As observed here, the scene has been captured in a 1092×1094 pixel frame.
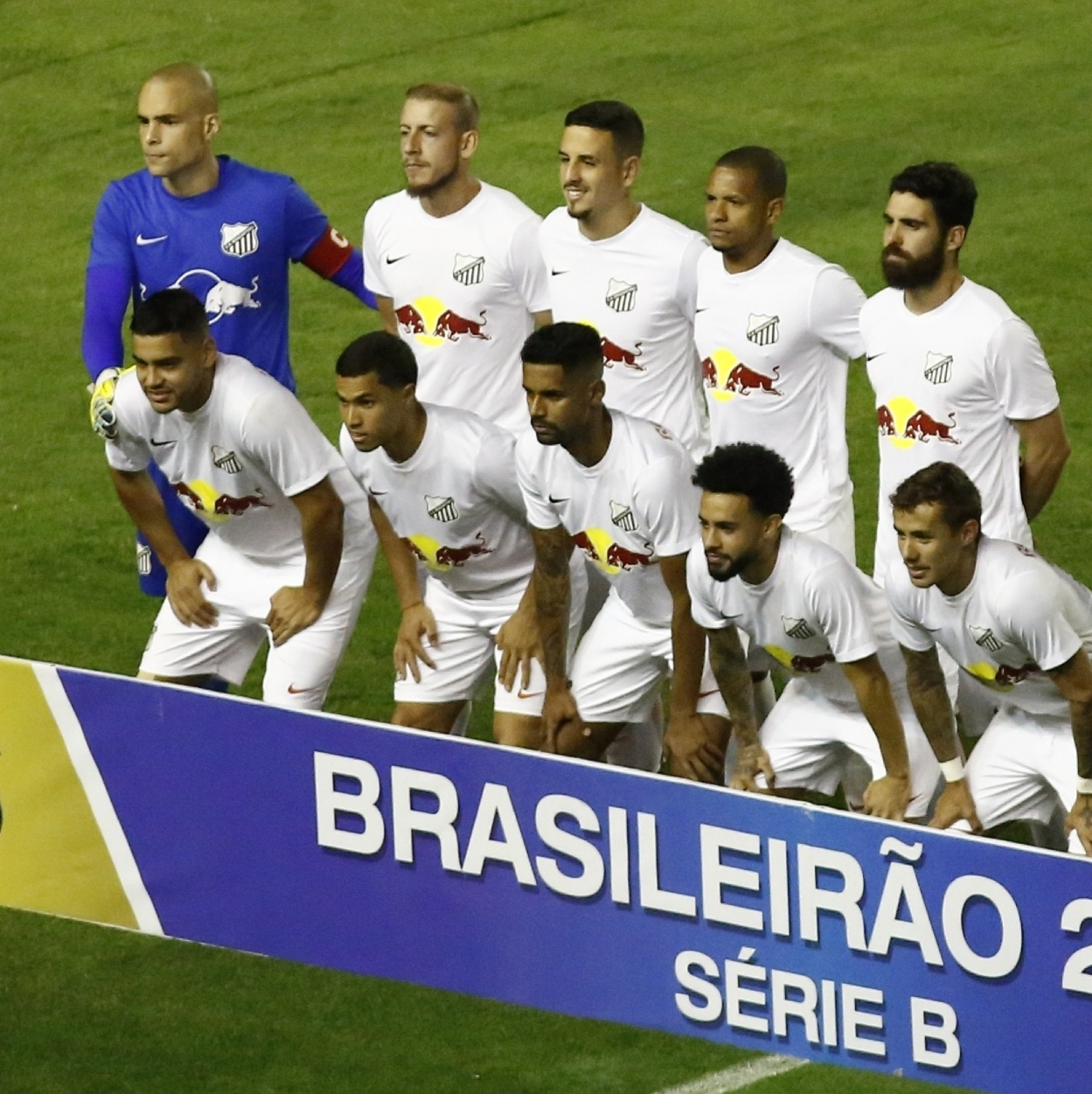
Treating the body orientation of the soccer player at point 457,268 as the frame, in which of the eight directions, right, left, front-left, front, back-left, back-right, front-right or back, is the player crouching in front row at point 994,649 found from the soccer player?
left

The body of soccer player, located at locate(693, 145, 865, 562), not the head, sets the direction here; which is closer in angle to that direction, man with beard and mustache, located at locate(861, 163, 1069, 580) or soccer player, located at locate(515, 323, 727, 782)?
the soccer player

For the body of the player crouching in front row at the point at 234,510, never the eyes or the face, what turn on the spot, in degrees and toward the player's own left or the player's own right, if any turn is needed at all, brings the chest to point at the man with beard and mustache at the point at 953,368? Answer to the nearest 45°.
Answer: approximately 135° to the player's own left

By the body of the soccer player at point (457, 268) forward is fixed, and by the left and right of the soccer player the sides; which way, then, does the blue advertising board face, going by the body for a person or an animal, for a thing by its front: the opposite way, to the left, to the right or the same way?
the same way

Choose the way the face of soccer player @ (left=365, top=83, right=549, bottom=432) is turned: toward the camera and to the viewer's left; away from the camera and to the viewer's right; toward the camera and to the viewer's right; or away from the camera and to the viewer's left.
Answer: toward the camera and to the viewer's left

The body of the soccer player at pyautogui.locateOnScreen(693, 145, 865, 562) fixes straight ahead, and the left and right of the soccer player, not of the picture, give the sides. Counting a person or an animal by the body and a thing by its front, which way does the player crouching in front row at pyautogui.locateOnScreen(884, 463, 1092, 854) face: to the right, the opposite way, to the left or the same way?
the same way

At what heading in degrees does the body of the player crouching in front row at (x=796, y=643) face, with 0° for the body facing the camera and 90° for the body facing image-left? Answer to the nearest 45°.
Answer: approximately 45°

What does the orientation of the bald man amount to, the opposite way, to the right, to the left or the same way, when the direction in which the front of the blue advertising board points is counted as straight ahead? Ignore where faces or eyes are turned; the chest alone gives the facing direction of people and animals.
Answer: the same way

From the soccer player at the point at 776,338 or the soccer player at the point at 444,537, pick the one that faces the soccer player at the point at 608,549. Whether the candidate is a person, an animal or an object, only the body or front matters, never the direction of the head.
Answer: the soccer player at the point at 776,338

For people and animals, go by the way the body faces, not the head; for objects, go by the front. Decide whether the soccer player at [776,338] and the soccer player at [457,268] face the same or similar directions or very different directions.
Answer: same or similar directions

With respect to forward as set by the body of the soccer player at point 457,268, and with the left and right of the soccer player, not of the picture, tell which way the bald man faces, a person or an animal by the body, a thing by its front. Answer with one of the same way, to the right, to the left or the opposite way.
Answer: the same way

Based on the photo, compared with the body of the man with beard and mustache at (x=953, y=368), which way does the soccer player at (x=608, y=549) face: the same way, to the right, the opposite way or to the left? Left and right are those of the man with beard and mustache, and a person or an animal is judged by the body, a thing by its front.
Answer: the same way

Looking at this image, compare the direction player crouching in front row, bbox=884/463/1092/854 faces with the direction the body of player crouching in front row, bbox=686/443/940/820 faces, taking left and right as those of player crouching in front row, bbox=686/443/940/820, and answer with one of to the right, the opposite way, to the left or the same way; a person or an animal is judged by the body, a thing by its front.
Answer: the same way

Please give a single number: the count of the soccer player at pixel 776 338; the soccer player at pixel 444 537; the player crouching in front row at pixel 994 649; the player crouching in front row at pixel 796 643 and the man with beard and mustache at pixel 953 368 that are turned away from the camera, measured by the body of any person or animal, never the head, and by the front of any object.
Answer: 0

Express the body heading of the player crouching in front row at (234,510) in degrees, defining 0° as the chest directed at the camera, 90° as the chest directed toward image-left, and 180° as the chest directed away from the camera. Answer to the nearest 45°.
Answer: approximately 45°

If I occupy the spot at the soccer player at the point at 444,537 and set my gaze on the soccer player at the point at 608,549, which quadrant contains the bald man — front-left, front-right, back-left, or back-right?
back-left

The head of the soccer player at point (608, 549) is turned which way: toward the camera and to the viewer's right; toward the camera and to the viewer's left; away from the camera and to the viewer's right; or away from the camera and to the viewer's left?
toward the camera and to the viewer's left

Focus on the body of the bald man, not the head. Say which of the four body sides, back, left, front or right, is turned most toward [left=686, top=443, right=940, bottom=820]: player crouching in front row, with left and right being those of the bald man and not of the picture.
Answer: left

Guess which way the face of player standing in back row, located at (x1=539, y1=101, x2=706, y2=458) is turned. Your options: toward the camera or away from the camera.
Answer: toward the camera

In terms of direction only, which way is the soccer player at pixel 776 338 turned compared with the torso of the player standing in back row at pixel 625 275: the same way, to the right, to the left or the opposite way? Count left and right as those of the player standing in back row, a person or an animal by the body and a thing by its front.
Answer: the same way

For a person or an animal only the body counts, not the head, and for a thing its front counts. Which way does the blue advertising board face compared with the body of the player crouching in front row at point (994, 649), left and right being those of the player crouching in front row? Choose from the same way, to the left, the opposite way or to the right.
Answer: the same way

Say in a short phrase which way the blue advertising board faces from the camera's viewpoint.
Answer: facing the viewer and to the left of the viewer
